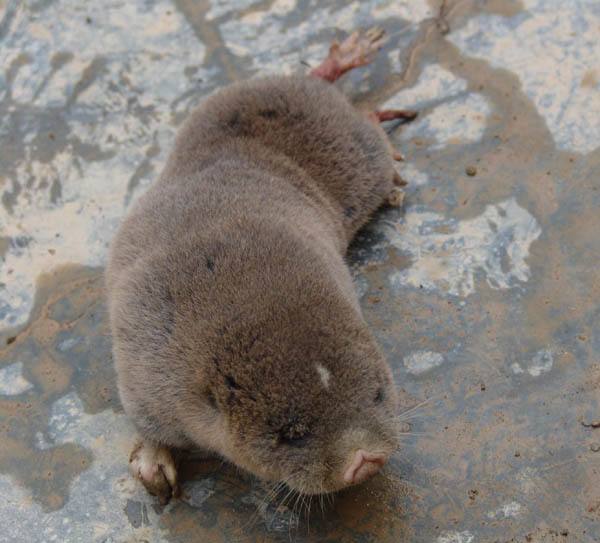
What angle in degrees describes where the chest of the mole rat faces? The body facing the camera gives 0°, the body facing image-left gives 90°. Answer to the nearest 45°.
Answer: approximately 315°
